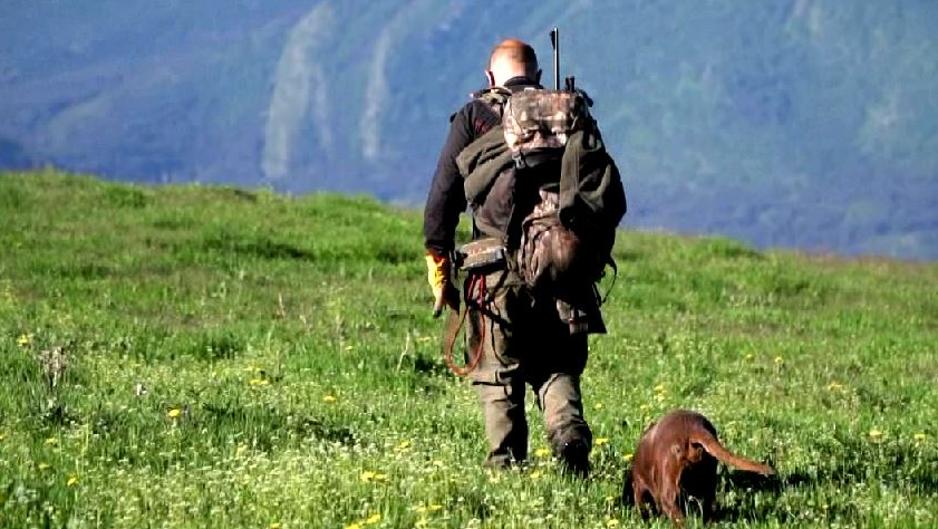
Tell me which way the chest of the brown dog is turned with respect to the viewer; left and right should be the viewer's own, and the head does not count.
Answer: facing away from the viewer and to the left of the viewer

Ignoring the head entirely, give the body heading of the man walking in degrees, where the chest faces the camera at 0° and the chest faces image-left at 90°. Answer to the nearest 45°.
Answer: approximately 180°

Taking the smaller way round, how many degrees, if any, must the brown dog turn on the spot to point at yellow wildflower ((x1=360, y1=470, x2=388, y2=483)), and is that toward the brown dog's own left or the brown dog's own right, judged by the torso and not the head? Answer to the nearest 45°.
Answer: approximately 45° to the brown dog's own left

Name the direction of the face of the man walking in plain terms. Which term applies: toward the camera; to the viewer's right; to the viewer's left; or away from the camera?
away from the camera

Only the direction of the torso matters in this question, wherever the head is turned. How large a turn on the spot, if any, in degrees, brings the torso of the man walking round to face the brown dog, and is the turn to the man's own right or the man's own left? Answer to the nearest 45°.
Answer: approximately 135° to the man's own right

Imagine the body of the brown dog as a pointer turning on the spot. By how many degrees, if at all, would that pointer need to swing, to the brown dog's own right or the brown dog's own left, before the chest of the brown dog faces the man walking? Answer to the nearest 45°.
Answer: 0° — it already faces them
